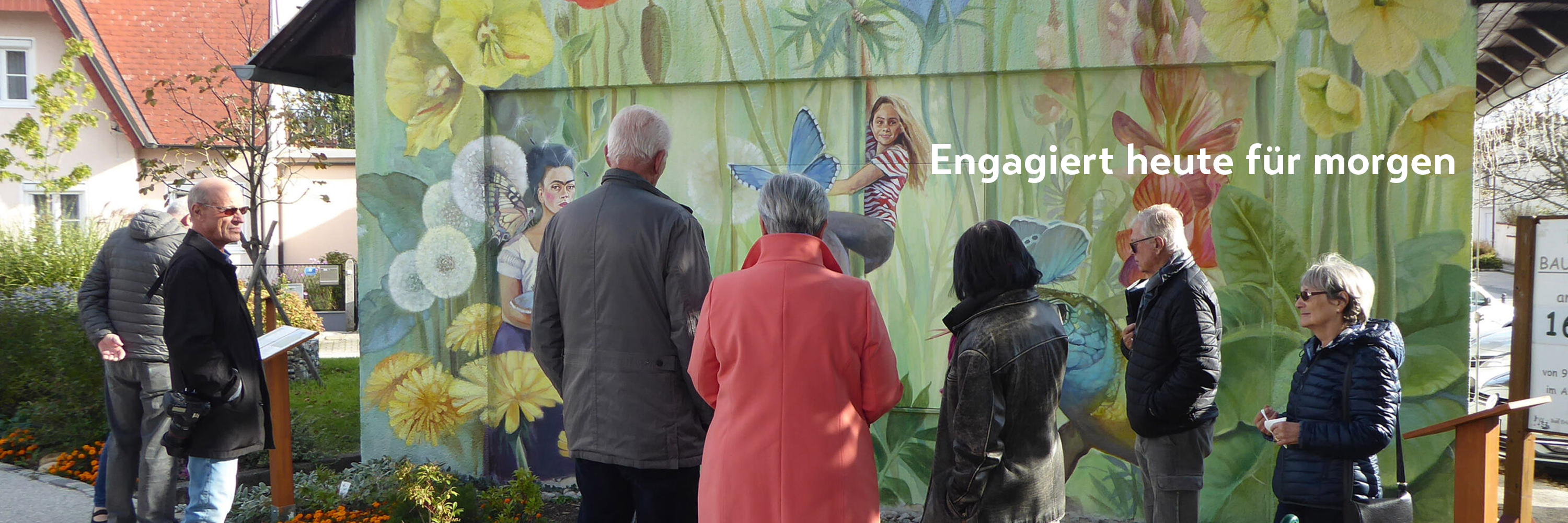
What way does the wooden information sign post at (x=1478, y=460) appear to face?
to the viewer's left

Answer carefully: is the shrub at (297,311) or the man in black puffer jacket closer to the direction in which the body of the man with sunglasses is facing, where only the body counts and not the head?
the man in black puffer jacket

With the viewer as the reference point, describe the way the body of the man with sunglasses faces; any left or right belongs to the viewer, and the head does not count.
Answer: facing to the right of the viewer

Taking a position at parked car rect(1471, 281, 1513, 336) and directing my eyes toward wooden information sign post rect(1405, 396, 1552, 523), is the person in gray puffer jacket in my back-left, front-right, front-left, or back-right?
front-right

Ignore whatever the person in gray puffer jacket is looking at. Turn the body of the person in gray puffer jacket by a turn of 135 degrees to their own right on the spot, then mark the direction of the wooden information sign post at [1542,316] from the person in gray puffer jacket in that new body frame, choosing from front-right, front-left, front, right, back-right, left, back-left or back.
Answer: front-left

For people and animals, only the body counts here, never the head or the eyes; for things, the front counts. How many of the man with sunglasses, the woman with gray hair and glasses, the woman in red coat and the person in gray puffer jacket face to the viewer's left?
1

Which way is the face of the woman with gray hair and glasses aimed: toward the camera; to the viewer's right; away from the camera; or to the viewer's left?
to the viewer's left

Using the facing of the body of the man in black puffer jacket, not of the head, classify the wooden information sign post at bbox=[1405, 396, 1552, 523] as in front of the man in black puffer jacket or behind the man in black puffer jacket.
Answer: behind

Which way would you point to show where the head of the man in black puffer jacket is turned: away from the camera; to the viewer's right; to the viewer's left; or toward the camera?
to the viewer's left

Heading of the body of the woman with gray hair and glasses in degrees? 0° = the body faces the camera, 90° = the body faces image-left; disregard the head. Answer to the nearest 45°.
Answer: approximately 90°

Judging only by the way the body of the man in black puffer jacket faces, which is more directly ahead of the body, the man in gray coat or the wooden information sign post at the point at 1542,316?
the man in gray coat

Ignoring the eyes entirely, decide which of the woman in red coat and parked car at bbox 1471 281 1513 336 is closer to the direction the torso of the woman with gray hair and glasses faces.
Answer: the woman in red coat
